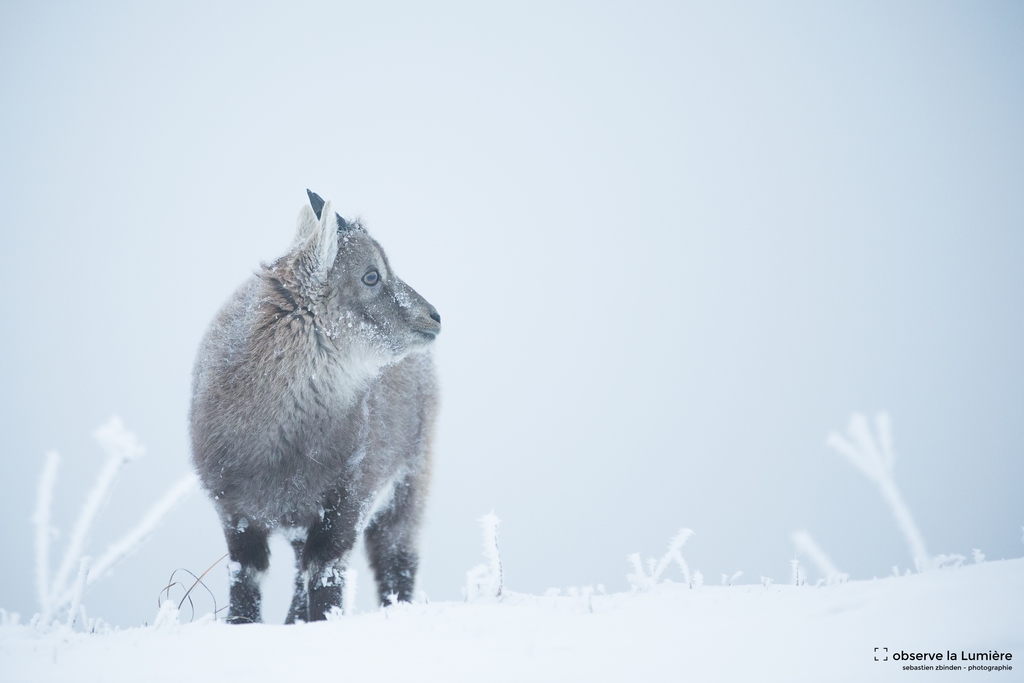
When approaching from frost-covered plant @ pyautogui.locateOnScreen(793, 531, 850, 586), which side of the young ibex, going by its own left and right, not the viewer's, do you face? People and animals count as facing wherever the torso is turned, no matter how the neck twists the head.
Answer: left

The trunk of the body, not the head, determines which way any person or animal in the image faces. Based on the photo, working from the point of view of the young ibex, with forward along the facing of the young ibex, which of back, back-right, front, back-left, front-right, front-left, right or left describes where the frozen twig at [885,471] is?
left

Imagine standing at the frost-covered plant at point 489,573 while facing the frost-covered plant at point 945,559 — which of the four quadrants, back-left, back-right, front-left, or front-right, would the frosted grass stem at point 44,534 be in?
back-right

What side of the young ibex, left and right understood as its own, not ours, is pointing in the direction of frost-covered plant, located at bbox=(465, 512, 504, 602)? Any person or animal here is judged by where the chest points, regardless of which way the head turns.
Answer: left

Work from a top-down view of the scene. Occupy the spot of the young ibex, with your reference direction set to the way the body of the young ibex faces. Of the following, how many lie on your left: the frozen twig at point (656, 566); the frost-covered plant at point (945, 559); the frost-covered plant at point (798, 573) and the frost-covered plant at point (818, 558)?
4

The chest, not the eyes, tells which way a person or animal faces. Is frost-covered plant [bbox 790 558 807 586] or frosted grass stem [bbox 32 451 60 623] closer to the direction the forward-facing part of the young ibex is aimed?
the frosted grass stem

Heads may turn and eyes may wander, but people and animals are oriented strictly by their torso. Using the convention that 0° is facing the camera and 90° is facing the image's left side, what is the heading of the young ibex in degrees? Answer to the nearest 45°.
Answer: approximately 45°

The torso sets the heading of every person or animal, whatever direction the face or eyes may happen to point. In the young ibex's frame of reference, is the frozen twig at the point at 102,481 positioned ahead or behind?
ahead

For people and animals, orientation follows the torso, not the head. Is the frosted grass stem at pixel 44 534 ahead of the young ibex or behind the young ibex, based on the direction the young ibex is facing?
ahead

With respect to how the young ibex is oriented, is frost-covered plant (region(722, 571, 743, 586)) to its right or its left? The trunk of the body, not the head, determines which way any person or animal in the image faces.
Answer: on its left
